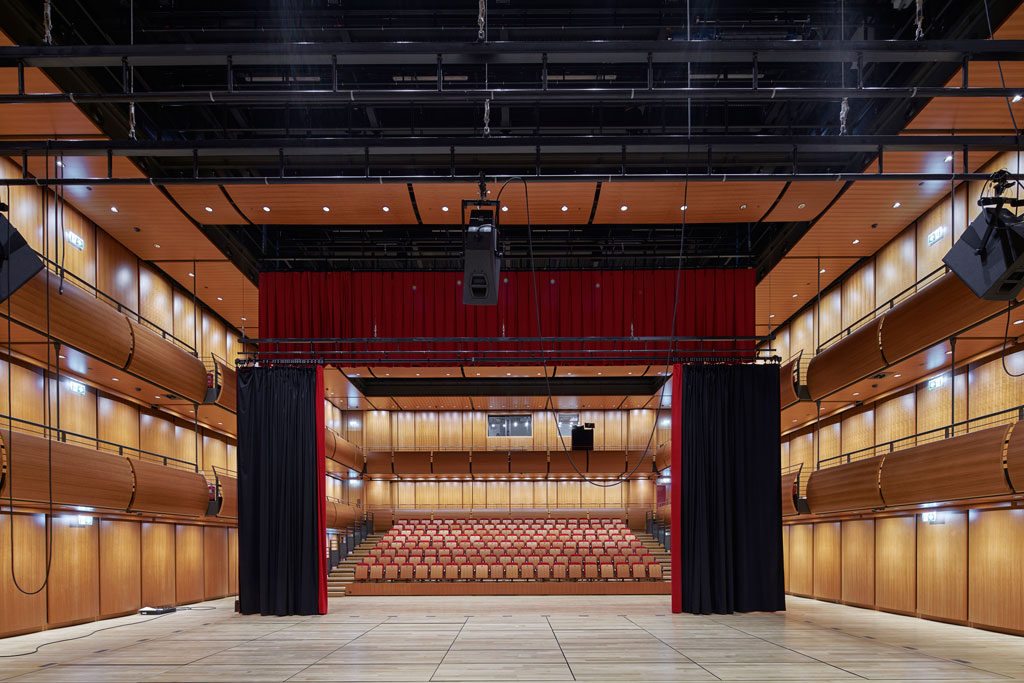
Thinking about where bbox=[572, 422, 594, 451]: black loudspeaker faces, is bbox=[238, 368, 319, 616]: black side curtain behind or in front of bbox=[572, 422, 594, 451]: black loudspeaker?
in front

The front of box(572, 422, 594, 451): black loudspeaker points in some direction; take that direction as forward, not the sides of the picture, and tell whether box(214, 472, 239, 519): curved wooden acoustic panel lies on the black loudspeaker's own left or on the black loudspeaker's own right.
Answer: on the black loudspeaker's own right

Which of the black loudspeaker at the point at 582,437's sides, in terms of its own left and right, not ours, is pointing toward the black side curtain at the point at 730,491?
front

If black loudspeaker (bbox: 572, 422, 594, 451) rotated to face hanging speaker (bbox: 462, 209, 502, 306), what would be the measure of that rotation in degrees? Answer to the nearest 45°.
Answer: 0° — it already faces it

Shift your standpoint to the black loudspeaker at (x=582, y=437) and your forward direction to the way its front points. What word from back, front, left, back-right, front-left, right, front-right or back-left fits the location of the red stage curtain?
front

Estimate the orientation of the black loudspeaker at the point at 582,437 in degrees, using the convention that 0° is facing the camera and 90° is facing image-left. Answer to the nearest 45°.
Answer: approximately 0°
